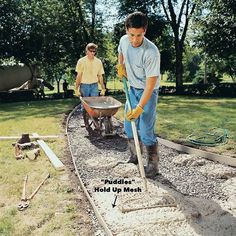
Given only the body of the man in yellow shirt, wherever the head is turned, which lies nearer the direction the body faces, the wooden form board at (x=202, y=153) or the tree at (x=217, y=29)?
the wooden form board

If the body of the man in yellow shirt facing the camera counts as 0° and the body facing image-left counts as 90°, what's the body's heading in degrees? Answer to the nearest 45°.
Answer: approximately 0°

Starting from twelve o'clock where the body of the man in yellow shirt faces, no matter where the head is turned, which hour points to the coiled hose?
The coiled hose is roughly at 10 o'clock from the man in yellow shirt.

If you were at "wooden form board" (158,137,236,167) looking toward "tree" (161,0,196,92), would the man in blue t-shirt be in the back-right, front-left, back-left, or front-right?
back-left

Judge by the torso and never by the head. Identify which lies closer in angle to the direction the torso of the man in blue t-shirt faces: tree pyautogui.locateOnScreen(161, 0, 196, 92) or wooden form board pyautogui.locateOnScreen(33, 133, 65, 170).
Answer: the wooden form board

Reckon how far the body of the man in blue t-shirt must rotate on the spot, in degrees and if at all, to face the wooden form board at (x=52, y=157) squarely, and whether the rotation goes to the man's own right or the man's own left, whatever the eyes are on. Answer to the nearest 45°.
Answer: approximately 90° to the man's own right

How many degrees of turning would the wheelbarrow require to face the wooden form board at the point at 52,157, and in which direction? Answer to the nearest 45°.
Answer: approximately 90° to its right

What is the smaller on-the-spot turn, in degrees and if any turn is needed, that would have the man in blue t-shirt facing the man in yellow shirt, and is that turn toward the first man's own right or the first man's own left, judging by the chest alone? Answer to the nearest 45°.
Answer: approximately 135° to the first man's own right

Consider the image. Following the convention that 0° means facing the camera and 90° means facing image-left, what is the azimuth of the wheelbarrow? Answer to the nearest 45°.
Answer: approximately 315°

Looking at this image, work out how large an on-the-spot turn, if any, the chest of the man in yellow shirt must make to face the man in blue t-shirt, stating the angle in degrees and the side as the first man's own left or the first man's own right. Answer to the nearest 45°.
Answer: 0° — they already face them

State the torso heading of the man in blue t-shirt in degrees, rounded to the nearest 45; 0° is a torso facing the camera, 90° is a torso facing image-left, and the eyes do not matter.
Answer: approximately 45°

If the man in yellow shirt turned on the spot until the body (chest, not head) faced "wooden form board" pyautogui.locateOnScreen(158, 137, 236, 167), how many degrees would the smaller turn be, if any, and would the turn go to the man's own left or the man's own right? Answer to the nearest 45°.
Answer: approximately 45° to the man's own left
